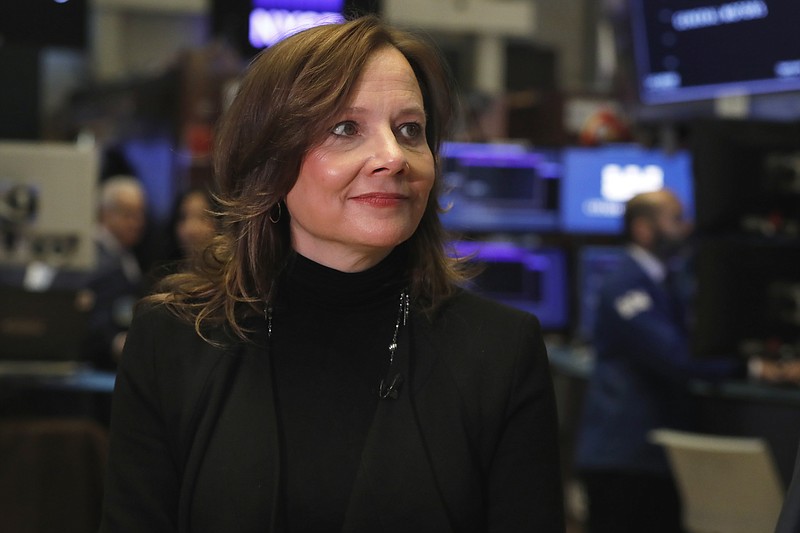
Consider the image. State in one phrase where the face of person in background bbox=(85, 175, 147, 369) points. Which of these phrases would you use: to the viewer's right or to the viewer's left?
to the viewer's right

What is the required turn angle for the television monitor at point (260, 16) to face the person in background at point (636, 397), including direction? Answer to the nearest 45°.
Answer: approximately 45° to its left

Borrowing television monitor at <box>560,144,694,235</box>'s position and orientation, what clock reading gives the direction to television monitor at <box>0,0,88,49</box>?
television monitor at <box>0,0,88,49</box> is roughly at 2 o'clock from television monitor at <box>560,144,694,235</box>.

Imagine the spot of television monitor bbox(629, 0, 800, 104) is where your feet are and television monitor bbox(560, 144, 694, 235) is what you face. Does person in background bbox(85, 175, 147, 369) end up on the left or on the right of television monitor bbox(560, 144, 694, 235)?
left

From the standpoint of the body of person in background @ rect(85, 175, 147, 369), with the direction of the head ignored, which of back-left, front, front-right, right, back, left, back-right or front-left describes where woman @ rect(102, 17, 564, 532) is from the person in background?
front-right

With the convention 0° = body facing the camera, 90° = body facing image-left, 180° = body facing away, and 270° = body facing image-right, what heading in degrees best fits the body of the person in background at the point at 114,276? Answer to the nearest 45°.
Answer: approximately 315°

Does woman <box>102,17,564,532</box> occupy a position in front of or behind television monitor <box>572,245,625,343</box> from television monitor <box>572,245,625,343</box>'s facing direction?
in front

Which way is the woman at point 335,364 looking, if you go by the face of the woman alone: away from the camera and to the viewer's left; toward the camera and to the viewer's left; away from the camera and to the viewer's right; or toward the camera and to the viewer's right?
toward the camera and to the viewer's right
